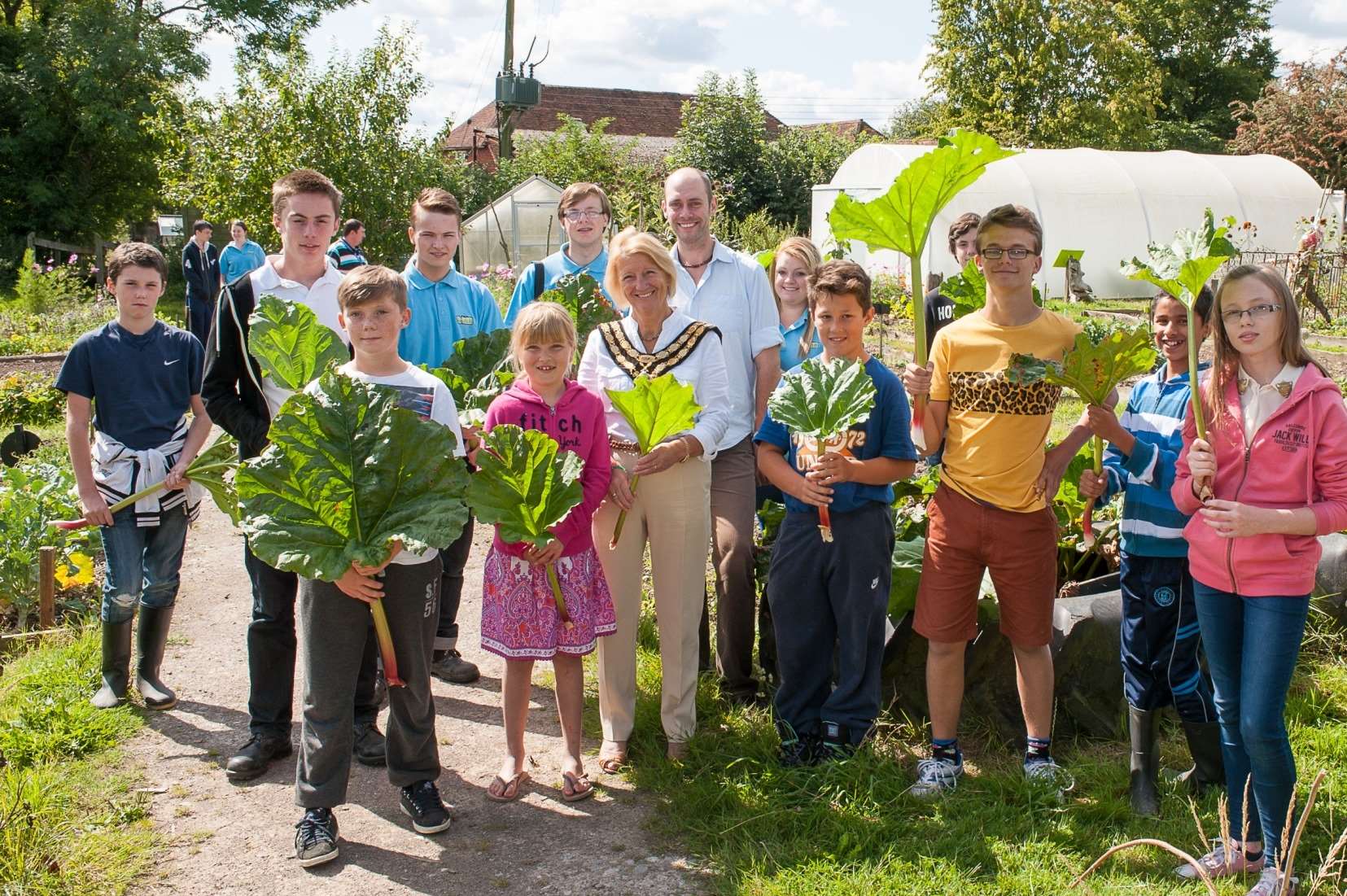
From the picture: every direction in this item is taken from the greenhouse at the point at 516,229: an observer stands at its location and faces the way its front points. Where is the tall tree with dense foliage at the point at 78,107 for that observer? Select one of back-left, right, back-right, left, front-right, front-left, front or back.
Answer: back-right

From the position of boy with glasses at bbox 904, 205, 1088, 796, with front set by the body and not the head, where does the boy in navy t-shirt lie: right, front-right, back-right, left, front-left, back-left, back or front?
right

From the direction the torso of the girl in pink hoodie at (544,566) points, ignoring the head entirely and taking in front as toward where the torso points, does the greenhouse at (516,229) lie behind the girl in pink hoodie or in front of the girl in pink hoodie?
behind

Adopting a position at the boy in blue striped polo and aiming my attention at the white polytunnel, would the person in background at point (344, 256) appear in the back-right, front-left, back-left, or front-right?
front-left

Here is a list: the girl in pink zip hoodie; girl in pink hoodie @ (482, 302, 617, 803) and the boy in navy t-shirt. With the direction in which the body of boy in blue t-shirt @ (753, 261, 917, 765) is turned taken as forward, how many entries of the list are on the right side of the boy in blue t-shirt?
2

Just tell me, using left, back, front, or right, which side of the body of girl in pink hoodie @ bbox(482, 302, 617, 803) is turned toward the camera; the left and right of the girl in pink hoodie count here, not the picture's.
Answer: front

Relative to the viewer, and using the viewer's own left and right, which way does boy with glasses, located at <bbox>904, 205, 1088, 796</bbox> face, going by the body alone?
facing the viewer
